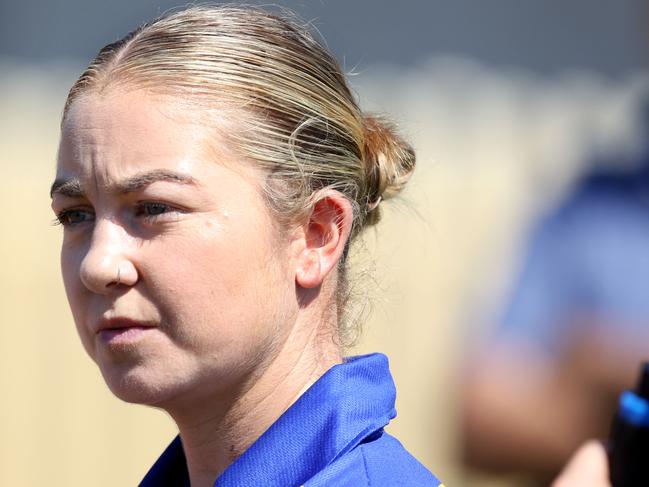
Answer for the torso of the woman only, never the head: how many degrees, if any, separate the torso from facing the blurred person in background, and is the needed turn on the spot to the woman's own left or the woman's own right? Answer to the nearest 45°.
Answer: approximately 180°

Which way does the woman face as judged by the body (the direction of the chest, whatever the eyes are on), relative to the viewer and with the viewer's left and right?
facing the viewer and to the left of the viewer

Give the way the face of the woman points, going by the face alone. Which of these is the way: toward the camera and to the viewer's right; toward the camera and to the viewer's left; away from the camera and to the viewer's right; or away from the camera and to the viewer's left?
toward the camera and to the viewer's left
